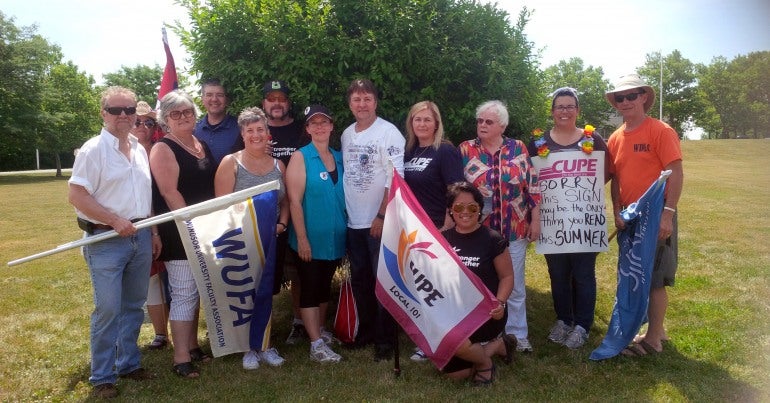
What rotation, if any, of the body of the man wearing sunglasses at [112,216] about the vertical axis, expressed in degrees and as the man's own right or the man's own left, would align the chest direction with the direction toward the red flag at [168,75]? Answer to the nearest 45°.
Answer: approximately 135° to the man's own left

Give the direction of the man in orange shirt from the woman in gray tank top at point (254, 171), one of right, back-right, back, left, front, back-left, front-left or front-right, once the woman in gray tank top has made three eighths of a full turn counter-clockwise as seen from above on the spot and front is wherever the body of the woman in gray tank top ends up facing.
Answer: front-right

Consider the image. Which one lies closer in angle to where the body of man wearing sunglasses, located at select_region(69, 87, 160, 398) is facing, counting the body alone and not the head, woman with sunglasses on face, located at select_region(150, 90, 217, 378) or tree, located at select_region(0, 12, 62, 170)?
the woman with sunglasses on face

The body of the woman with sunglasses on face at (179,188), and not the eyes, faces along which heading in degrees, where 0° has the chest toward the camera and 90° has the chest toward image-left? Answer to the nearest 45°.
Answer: approximately 315°

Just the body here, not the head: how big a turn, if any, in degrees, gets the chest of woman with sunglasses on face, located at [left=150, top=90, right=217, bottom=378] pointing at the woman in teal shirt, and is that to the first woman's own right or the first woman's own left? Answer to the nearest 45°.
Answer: approximately 45° to the first woman's own left

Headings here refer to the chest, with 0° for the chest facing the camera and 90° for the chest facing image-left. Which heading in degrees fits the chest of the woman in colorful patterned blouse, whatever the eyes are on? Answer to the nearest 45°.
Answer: approximately 0°
